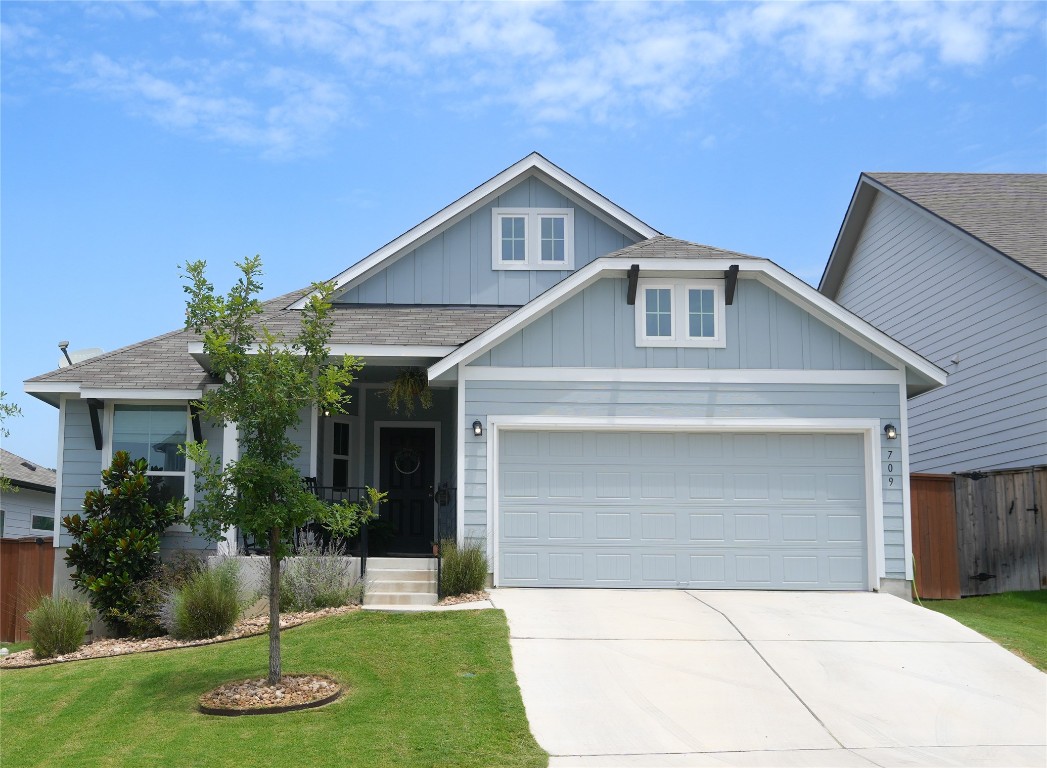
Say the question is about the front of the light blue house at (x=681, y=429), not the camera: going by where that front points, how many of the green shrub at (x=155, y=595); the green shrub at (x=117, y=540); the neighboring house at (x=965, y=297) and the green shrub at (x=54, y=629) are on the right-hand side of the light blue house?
3

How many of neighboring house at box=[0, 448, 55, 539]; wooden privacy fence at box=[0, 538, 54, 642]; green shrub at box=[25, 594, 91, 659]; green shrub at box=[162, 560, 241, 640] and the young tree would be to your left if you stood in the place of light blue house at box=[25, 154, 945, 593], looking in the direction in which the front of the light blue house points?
0

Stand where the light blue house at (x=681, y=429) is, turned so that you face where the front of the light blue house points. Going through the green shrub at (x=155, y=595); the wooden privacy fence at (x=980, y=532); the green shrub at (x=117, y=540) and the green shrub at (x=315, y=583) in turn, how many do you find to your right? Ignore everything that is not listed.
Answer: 3

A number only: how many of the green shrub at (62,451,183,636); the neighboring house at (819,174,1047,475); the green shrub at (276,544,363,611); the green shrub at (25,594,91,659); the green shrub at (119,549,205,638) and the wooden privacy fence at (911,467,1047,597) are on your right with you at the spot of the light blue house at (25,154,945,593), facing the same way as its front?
4

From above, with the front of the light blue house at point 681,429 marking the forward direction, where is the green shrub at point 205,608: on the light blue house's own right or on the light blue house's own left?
on the light blue house's own right

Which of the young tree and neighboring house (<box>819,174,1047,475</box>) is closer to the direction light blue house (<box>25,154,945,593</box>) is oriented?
the young tree

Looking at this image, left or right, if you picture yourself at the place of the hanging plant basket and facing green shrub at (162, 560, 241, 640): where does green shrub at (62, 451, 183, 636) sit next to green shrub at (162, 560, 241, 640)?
right

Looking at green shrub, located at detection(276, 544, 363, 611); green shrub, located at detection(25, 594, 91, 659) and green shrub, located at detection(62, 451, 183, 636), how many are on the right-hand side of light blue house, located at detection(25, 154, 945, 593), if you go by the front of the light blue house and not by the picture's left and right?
3

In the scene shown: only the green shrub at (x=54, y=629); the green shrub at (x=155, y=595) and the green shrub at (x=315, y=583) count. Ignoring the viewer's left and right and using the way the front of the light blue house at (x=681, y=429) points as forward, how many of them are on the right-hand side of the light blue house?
3

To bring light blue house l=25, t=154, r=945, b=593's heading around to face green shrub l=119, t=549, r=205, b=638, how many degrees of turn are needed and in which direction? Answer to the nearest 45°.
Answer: approximately 90° to its right

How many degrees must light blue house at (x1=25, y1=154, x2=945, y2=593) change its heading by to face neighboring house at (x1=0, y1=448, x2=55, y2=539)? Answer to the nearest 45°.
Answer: approximately 135° to its right

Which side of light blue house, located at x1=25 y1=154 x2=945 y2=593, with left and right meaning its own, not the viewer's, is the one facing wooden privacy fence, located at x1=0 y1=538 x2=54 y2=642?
right

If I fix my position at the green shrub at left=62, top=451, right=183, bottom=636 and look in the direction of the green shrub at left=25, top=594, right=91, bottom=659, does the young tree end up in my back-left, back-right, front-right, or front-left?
front-left

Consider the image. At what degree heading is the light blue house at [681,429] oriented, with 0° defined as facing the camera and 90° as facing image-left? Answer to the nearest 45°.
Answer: approximately 0°

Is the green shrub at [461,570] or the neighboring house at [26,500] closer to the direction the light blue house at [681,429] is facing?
the green shrub

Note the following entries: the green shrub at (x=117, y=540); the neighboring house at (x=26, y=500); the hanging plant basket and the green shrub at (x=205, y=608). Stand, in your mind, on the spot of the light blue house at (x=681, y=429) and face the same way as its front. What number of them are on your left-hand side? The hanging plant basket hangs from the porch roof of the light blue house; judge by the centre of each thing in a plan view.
0

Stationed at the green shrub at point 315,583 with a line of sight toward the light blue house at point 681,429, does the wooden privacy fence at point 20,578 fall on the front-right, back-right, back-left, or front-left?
back-left

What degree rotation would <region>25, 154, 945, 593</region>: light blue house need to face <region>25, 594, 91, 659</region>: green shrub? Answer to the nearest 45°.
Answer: approximately 90° to its right

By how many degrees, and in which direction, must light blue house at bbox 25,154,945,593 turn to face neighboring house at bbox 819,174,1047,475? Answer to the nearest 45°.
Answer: approximately 135° to its left

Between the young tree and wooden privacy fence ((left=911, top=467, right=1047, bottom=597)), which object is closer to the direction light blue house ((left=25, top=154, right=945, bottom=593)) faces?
the young tree
